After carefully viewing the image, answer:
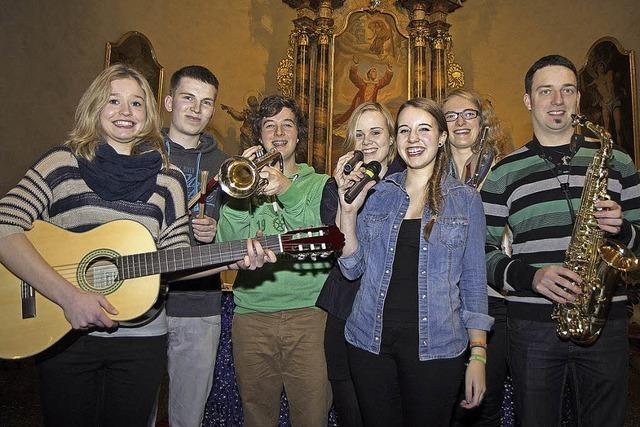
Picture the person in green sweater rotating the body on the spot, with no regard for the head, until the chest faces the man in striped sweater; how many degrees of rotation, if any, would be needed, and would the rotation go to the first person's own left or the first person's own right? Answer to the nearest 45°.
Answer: approximately 90° to the first person's own left

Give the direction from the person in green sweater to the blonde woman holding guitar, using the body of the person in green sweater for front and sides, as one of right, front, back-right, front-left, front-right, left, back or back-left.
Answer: front-right

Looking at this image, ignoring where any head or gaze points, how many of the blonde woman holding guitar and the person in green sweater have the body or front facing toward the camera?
2

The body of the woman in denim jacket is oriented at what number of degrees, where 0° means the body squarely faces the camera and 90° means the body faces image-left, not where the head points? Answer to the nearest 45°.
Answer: approximately 45°

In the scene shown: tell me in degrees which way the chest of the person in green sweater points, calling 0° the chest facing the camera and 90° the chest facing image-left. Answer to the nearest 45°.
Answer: approximately 0°
